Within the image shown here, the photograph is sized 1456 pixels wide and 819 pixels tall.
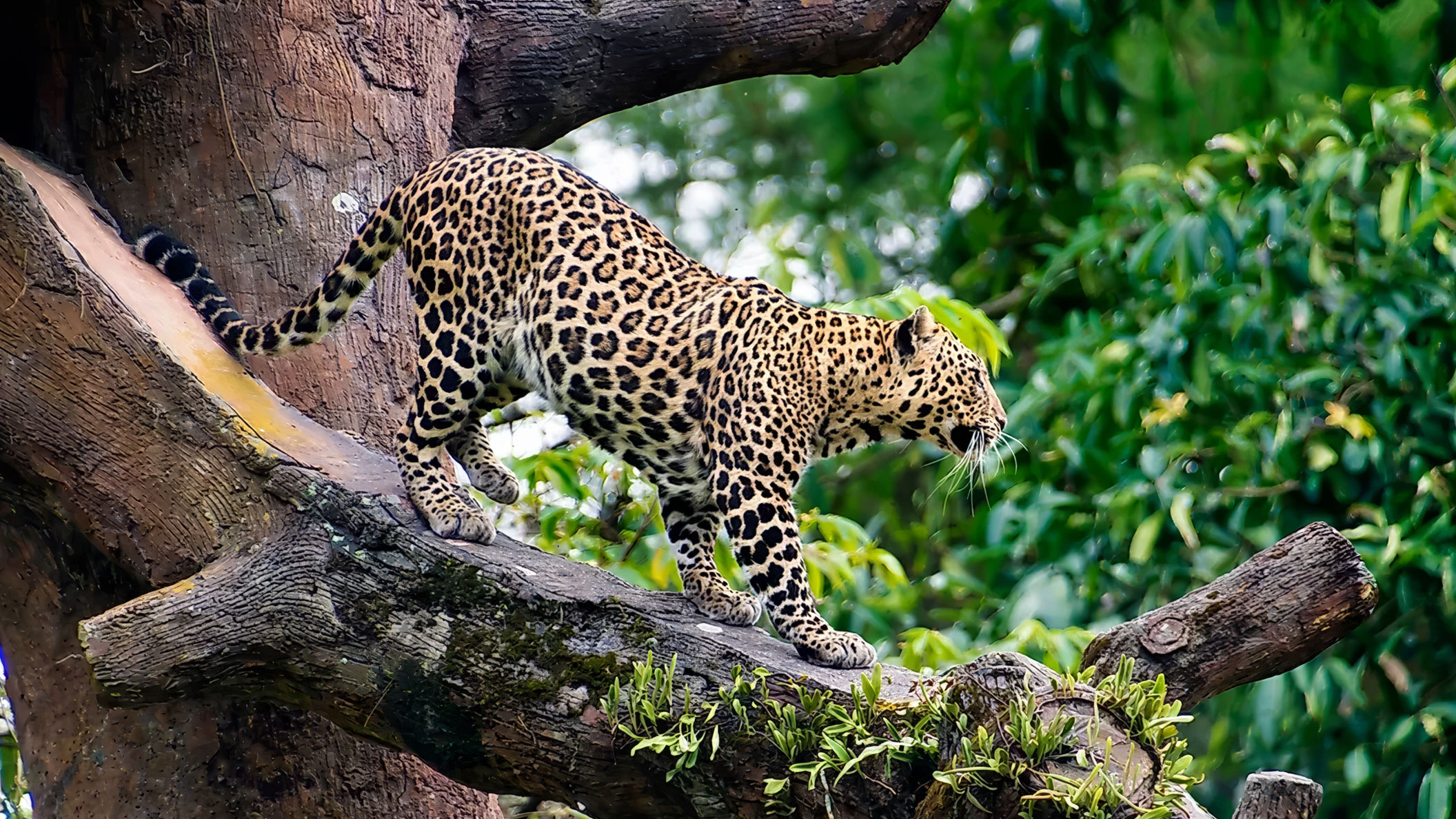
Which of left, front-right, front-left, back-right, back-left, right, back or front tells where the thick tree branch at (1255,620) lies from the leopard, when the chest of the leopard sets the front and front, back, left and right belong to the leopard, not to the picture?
front-right

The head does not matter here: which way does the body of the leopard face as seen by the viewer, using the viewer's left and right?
facing to the right of the viewer

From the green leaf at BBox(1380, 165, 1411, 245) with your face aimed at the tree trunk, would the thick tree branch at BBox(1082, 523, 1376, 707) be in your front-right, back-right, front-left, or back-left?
front-left

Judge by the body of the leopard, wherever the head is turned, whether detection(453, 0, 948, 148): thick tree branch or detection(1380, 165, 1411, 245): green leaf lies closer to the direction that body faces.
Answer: the green leaf

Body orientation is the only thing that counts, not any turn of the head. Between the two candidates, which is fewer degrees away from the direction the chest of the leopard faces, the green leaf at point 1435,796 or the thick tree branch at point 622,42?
the green leaf

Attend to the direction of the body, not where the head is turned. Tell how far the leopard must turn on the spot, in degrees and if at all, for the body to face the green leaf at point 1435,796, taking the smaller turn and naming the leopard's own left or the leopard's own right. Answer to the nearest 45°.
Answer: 0° — it already faces it
